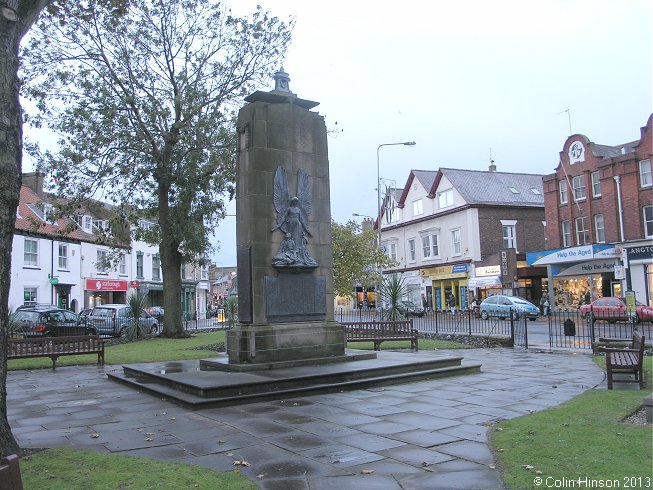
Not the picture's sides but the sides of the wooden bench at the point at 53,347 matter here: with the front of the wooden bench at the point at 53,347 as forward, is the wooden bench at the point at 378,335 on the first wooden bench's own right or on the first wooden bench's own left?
on the first wooden bench's own left

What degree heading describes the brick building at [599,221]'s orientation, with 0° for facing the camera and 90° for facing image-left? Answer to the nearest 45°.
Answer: approximately 45°

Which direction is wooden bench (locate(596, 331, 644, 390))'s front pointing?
to the viewer's left

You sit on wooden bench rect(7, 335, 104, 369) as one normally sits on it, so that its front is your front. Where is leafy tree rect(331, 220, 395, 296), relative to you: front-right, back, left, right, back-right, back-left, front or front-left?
back-left

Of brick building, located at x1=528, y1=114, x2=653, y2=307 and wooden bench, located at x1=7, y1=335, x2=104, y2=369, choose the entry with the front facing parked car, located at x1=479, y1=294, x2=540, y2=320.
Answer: the brick building

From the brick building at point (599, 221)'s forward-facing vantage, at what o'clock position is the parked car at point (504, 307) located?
The parked car is roughly at 12 o'clock from the brick building.

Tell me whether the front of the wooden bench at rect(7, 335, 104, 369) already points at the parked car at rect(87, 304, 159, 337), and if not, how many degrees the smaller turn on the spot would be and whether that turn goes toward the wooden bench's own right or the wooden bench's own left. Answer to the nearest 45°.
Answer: approximately 180°

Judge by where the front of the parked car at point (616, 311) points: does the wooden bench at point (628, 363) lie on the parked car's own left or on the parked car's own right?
on the parked car's own left

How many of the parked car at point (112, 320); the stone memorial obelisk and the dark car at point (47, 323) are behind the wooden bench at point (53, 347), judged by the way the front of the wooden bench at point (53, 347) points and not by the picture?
2

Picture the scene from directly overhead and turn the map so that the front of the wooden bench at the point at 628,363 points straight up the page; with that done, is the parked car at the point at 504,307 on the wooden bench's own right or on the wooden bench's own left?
on the wooden bench's own right

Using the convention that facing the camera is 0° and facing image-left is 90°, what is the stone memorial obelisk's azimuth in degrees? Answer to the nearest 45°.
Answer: approximately 0°

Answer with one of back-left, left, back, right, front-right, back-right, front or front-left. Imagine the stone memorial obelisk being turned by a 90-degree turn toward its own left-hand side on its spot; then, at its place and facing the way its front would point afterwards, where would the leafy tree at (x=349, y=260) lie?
left
